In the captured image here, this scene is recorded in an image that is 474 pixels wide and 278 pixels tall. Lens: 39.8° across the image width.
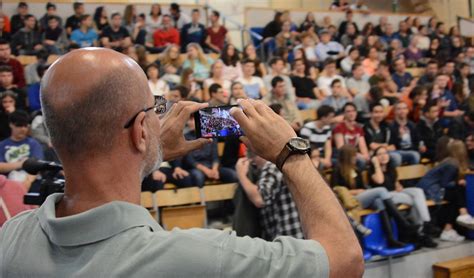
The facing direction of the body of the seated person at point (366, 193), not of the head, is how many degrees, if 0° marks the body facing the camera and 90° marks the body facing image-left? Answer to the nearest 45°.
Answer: approximately 315°

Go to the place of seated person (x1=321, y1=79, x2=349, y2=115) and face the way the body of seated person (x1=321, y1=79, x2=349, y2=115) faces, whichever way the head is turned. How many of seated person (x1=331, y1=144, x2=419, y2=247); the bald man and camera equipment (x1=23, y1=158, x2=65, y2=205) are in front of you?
3

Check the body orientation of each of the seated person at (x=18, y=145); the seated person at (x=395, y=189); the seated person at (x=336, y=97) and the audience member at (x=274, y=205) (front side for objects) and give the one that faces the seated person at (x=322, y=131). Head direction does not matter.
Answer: the seated person at (x=336, y=97)

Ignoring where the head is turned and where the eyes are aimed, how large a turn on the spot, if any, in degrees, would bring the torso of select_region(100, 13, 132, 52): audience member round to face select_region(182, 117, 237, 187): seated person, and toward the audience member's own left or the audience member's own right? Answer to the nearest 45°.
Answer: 0° — they already face them

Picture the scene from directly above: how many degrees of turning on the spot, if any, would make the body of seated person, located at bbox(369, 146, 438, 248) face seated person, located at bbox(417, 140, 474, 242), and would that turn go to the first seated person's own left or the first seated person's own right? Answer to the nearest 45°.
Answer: approximately 90° to the first seated person's own left

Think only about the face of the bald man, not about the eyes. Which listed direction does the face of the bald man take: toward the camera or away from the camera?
away from the camera

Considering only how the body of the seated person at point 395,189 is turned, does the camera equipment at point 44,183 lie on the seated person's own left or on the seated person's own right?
on the seated person's own right

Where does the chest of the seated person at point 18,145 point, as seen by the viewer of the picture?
toward the camera

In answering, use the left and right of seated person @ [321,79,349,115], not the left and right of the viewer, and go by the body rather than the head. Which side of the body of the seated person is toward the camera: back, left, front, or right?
front

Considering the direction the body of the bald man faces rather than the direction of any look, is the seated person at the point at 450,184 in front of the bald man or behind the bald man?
in front

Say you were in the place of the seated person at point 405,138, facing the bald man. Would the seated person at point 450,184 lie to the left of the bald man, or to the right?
left

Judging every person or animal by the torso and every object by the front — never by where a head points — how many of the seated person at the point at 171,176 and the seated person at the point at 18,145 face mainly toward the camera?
2

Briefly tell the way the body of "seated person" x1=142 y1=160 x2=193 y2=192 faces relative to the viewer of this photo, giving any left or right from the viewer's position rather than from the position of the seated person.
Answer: facing the viewer

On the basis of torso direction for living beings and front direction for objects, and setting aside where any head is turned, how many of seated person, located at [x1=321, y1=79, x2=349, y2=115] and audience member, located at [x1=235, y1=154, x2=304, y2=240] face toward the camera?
1

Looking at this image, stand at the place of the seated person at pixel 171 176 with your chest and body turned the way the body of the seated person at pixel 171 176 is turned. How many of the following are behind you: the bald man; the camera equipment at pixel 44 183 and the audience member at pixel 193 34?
1
